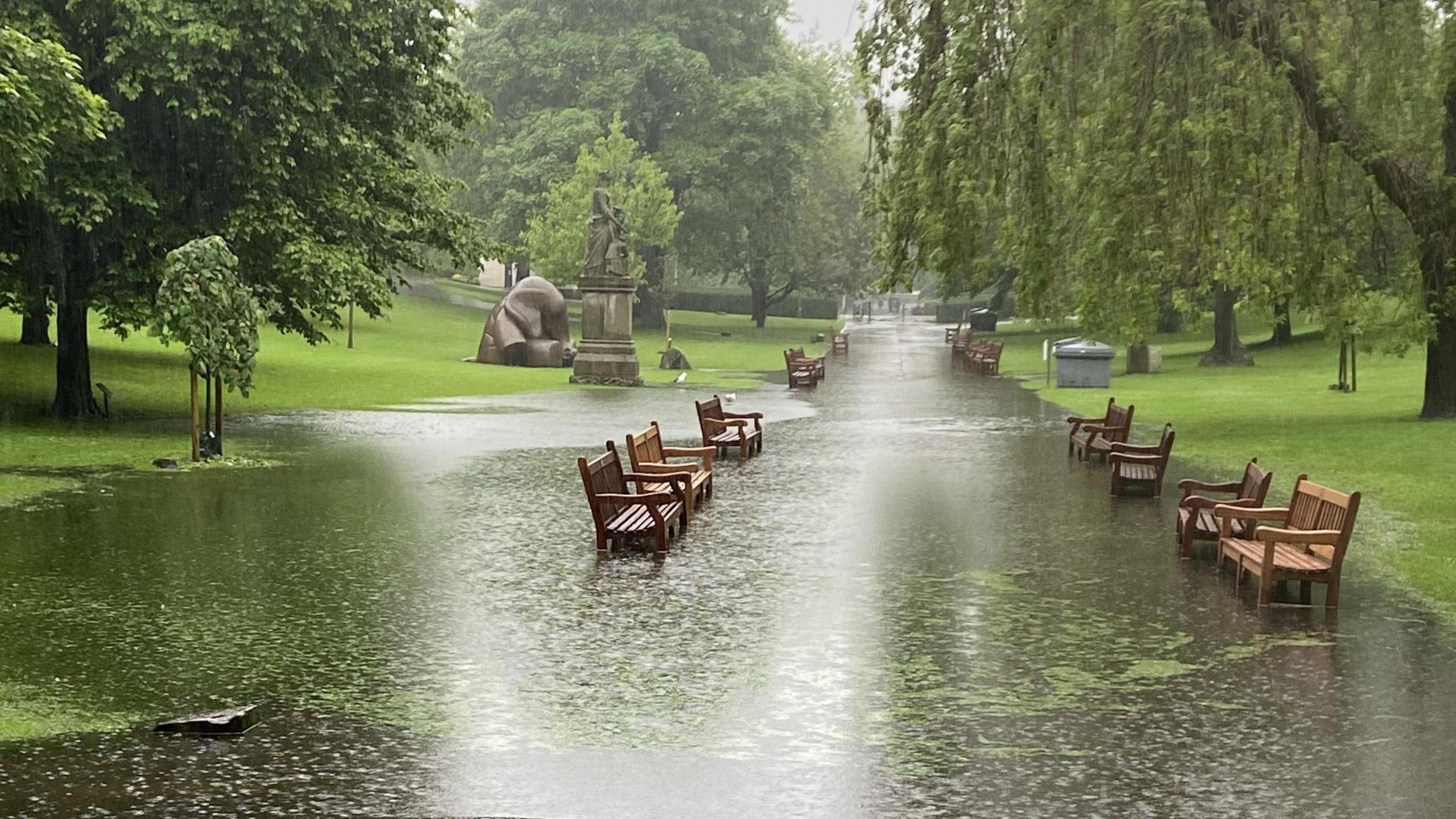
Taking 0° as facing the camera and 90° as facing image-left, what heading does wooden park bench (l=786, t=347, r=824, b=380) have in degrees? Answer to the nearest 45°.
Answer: approximately 315°

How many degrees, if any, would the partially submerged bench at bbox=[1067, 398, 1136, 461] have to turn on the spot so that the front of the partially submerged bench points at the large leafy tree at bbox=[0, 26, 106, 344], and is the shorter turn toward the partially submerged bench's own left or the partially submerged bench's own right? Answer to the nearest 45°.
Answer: approximately 45° to the partially submerged bench's own right

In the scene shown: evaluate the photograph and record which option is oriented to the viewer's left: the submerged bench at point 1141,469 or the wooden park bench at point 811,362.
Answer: the submerged bench

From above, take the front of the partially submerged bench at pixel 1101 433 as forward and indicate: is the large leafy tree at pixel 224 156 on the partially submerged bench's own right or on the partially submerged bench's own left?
on the partially submerged bench's own right

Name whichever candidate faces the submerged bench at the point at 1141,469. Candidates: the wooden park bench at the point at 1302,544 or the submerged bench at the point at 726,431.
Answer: the submerged bench at the point at 726,431

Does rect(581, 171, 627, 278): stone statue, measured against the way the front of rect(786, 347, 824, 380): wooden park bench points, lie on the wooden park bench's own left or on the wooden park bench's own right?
on the wooden park bench's own right

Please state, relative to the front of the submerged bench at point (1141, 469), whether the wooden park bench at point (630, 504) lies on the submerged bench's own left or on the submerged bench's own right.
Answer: on the submerged bench's own left

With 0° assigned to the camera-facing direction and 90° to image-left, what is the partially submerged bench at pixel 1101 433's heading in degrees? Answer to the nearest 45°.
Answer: approximately 45°

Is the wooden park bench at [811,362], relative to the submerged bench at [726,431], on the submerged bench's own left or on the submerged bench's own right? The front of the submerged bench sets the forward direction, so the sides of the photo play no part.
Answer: on the submerged bench's own left

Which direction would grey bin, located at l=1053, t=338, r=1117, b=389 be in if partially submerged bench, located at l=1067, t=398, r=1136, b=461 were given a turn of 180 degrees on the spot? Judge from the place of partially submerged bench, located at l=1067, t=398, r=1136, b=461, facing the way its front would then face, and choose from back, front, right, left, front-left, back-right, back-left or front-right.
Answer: front-left

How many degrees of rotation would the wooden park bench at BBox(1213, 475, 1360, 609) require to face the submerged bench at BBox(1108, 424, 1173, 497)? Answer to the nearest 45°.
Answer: approximately 135° to its right

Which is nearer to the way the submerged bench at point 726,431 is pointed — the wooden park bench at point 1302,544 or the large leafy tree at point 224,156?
the wooden park bench

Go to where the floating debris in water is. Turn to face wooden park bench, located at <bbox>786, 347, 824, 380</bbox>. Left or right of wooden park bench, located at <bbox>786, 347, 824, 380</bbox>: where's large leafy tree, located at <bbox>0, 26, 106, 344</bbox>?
left

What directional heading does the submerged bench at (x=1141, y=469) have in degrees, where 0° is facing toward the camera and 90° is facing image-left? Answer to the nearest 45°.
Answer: approximately 90°
